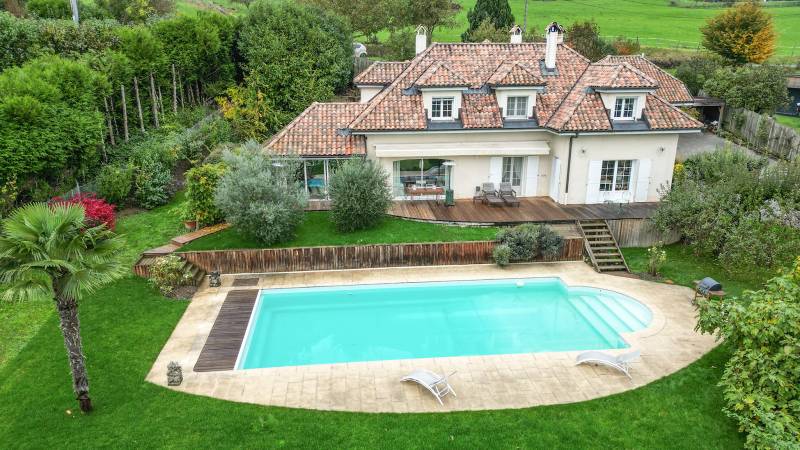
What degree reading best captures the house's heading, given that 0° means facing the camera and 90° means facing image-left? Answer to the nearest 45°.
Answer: approximately 0°

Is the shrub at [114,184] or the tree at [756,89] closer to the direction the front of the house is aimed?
the shrub
